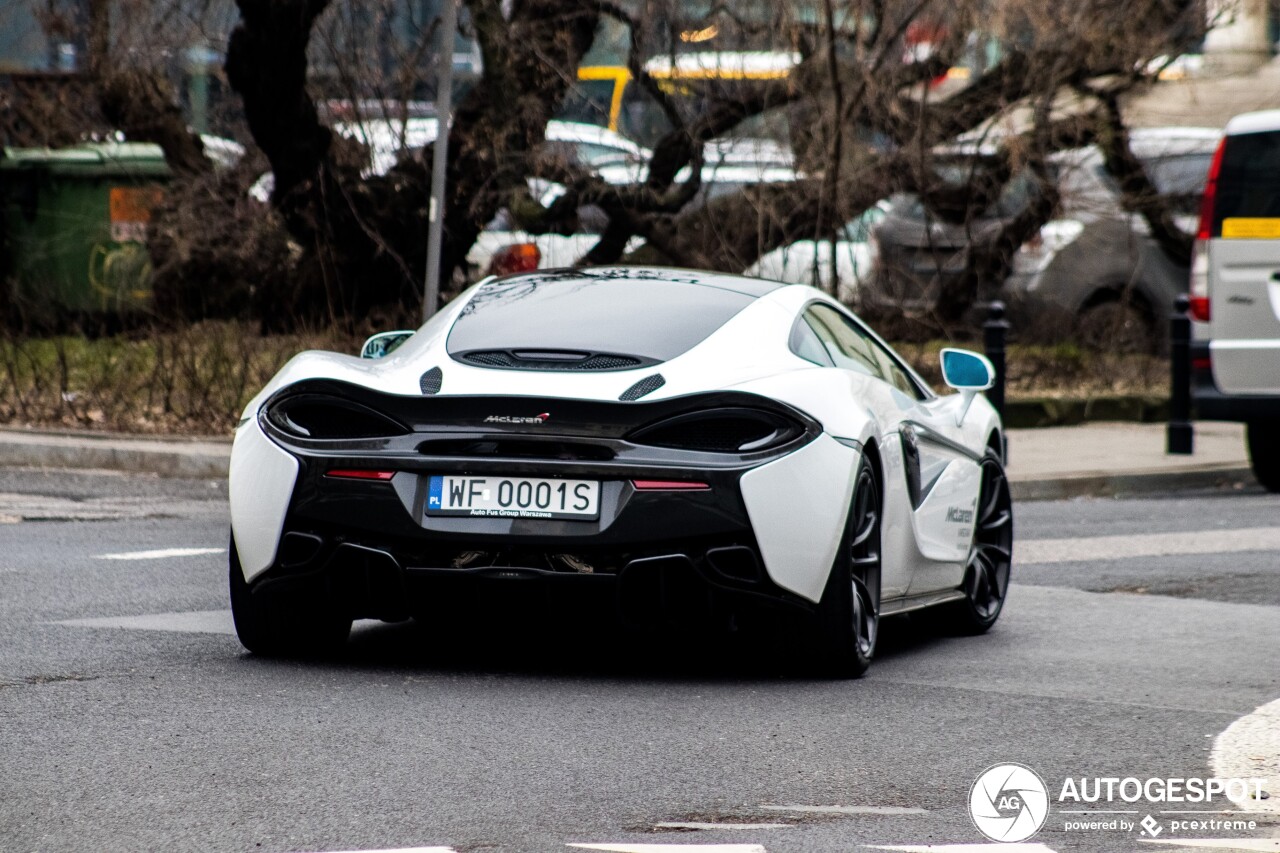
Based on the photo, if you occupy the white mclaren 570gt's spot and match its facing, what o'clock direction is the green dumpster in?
The green dumpster is roughly at 10 o'clock from the white mclaren 570gt.

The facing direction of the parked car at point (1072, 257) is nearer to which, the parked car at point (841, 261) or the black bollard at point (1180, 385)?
the parked car

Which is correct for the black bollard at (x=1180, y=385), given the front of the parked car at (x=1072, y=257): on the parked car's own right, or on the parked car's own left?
on the parked car's own left

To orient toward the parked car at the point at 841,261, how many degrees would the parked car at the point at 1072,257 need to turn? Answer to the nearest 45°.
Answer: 0° — it already faces it
